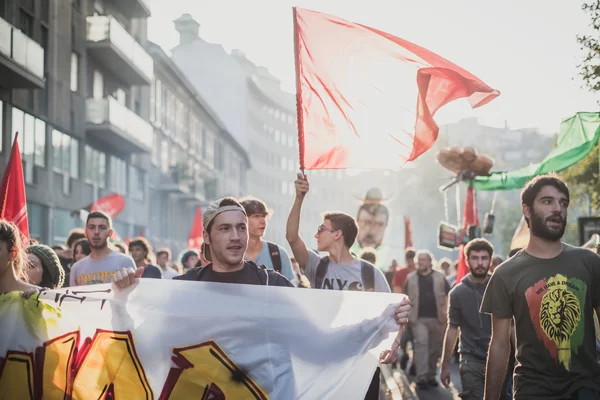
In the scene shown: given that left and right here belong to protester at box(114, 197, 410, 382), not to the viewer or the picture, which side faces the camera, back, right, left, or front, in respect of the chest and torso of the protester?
front

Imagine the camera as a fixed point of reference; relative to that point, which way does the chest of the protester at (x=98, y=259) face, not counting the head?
toward the camera

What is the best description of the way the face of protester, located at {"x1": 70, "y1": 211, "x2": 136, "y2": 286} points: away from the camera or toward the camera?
toward the camera

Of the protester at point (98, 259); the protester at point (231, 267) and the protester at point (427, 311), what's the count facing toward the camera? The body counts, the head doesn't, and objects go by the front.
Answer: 3

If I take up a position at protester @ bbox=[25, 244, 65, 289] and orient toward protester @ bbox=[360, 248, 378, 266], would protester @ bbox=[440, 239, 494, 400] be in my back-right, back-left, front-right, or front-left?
front-right

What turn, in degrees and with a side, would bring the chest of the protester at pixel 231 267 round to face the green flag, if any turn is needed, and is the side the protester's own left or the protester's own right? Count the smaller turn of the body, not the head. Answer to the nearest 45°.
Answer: approximately 135° to the protester's own left

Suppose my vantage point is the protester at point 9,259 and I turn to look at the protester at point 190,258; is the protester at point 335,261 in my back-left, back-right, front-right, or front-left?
front-right

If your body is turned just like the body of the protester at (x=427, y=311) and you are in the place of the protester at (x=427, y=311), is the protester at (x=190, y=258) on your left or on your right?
on your right

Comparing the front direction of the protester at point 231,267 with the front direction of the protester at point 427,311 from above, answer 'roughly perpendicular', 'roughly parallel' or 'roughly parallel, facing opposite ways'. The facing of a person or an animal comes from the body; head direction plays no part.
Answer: roughly parallel

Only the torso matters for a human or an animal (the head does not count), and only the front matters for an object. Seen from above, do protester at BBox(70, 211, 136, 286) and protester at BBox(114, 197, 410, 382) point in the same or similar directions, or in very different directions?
same or similar directions
